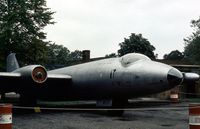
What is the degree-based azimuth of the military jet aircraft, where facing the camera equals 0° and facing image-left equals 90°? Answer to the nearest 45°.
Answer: approximately 315°

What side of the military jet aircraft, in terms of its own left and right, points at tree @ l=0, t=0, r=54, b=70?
back
